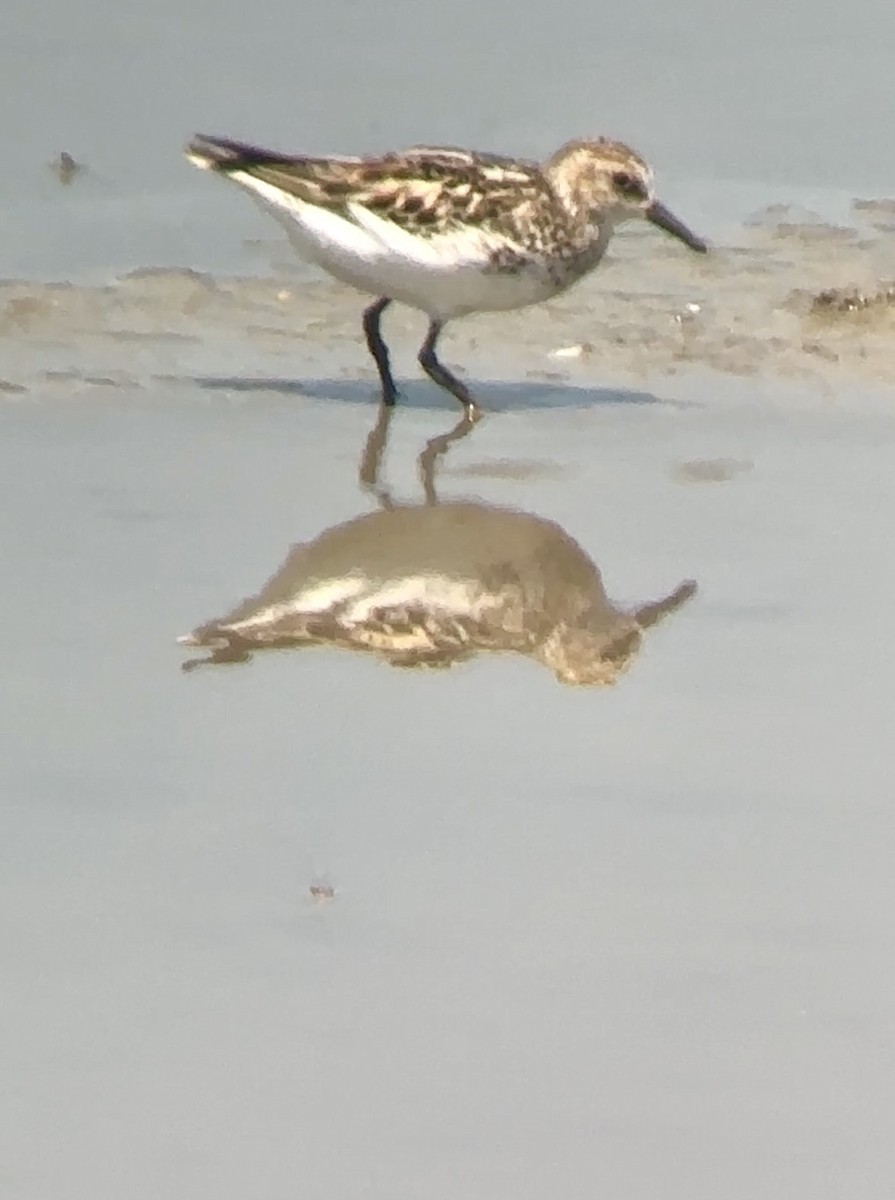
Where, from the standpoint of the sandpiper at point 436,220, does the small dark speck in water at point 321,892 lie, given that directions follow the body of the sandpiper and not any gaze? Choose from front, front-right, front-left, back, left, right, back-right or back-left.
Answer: right

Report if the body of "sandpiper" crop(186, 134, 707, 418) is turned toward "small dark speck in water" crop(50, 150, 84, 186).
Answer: no

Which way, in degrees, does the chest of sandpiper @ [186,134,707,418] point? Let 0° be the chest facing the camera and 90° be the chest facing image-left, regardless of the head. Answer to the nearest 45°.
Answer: approximately 270°

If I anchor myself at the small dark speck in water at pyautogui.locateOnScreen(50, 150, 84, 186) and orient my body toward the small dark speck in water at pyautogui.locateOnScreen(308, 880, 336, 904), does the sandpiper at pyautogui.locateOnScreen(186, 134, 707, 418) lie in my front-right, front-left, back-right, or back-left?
front-left
